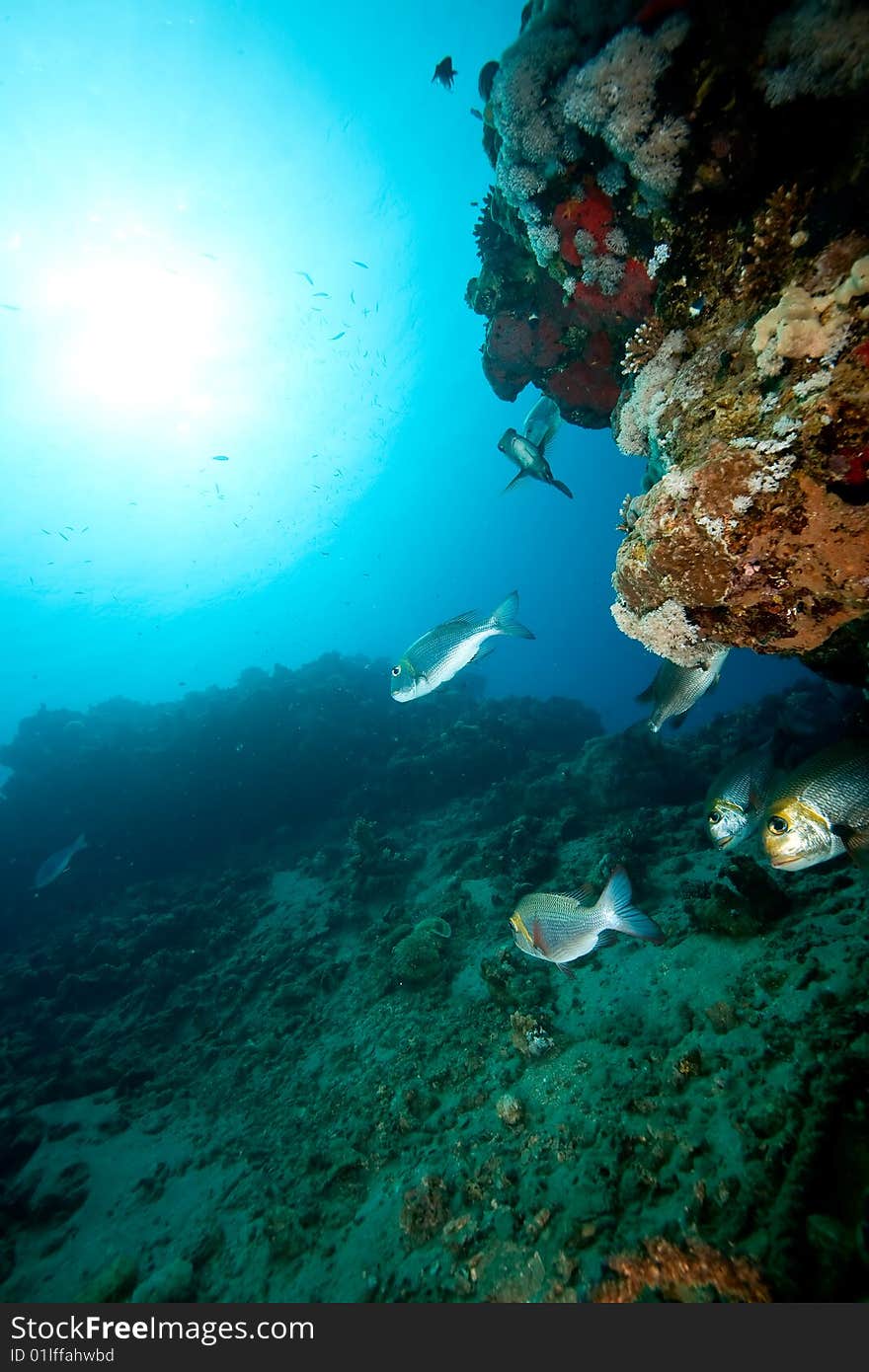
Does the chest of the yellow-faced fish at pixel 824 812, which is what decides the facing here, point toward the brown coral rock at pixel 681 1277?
yes

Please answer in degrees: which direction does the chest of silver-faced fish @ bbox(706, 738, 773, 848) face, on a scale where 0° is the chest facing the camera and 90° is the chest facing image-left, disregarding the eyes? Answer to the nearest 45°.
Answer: approximately 45°

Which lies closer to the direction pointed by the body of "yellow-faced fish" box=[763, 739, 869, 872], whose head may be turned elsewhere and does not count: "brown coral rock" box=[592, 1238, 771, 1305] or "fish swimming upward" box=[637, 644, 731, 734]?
the brown coral rock

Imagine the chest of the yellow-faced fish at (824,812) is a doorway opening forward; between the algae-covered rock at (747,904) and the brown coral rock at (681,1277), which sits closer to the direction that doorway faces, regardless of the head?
the brown coral rock

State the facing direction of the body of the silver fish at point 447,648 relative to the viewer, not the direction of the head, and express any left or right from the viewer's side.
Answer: facing to the left of the viewer
